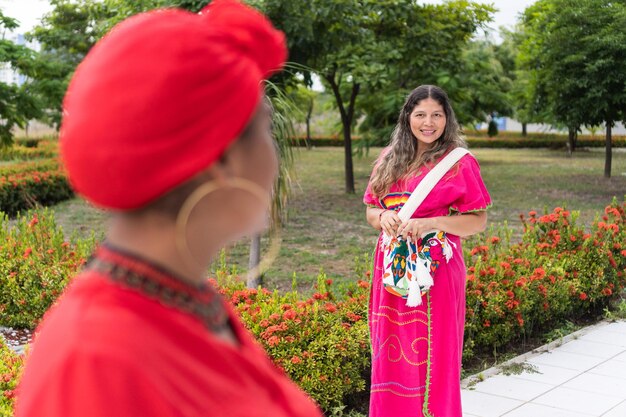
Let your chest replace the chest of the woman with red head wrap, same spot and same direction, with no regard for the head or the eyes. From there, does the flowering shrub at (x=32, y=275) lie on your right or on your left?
on your left

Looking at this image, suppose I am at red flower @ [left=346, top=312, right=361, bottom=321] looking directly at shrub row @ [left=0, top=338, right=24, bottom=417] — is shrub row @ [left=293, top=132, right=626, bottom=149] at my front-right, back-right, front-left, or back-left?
back-right

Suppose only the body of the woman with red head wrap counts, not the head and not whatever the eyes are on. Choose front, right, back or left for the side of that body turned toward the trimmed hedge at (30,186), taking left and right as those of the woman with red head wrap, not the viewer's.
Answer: left

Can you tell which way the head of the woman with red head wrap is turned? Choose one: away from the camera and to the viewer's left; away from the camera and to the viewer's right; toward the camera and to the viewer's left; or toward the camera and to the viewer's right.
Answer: away from the camera and to the viewer's right
